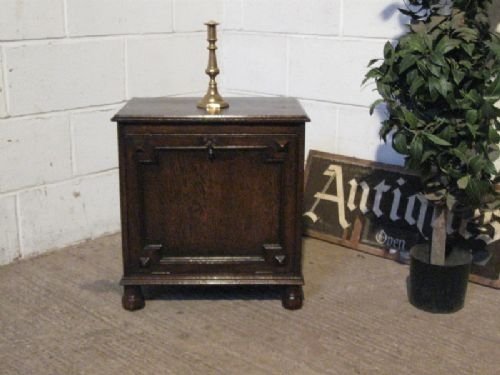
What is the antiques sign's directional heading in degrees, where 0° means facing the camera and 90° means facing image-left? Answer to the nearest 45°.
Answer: approximately 45°
